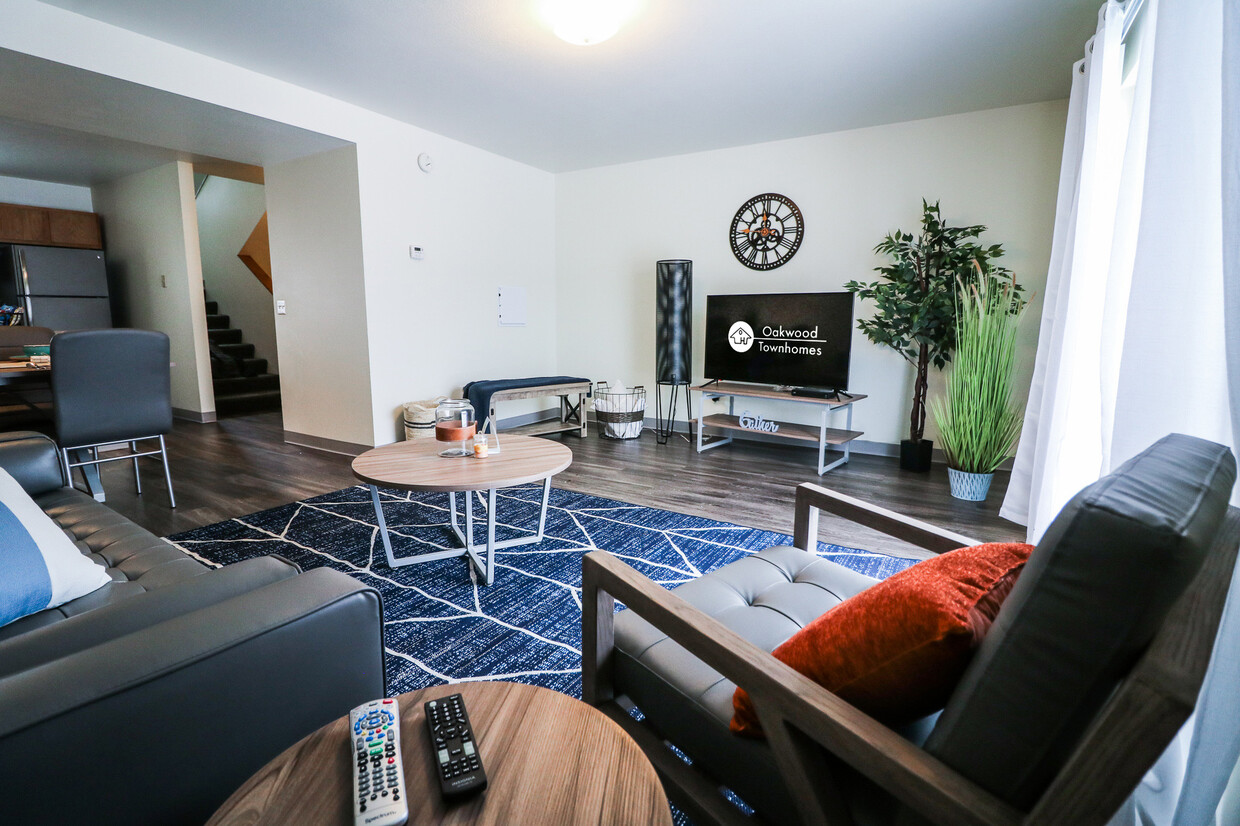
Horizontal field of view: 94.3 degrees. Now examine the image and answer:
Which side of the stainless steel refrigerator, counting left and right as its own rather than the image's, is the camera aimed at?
front

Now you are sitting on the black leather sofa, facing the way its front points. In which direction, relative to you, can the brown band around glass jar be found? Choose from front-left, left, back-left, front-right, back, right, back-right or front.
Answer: front

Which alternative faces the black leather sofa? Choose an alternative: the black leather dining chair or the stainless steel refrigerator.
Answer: the stainless steel refrigerator

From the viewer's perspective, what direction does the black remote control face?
away from the camera

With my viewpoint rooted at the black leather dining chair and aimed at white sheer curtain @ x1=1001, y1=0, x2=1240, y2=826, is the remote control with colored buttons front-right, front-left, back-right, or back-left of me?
front-right

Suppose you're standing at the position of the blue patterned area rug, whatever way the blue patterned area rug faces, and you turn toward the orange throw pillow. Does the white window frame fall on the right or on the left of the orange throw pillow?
left

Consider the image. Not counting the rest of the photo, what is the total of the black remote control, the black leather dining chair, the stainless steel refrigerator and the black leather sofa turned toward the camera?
1

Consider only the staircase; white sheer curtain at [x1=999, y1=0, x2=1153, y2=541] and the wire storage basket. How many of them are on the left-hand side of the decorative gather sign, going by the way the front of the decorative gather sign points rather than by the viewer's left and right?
1

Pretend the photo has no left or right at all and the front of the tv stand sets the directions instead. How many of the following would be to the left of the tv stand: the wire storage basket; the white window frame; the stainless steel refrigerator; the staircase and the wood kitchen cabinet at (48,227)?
1

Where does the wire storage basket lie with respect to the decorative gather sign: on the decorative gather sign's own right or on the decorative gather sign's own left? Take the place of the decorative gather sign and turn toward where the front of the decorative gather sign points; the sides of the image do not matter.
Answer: on the decorative gather sign's own right

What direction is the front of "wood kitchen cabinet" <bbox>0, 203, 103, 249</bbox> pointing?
toward the camera

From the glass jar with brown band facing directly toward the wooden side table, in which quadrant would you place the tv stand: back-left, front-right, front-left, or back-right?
back-left

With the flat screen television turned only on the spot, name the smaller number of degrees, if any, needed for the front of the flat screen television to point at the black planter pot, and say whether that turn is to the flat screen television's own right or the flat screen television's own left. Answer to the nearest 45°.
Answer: approximately 135° to the flat screen television's own left

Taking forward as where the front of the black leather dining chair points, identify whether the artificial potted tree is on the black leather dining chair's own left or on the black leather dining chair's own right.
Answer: on the black leather dining chair's own right

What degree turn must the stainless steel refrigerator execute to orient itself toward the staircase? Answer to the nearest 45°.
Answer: approximately 90° to its left

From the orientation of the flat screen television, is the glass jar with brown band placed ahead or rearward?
ahead

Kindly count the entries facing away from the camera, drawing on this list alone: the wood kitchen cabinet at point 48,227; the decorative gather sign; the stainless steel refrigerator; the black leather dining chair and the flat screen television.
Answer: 1

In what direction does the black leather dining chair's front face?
away from the camera

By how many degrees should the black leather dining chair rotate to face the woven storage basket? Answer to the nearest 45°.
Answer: approximately 90° to its right

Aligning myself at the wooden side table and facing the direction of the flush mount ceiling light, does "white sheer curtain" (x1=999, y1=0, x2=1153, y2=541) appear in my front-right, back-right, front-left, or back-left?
front-right

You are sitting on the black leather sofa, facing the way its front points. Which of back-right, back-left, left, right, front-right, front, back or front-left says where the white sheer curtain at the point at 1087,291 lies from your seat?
front-right

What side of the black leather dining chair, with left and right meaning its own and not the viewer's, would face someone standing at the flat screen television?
right

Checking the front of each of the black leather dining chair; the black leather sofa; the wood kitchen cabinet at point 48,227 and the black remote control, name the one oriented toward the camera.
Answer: the wood kitchen cabinet
